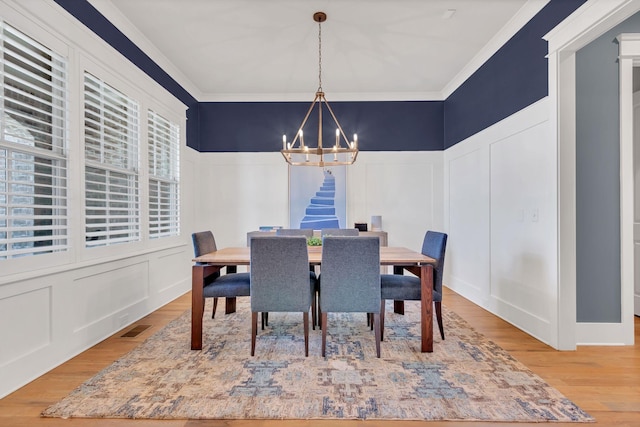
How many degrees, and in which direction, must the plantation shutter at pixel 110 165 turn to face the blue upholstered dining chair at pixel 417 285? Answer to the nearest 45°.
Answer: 0° — it already faces it

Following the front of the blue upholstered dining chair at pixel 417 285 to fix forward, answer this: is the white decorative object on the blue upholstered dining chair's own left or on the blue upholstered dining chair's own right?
on the blue upholstered dining chair's own right

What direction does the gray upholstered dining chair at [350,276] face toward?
away from the camera

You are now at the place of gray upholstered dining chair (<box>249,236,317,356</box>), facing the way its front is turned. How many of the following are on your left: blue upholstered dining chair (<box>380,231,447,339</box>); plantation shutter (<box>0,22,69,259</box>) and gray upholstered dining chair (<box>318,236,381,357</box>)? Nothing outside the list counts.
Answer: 1

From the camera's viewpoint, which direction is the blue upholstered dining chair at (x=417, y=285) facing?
to the viewer's left

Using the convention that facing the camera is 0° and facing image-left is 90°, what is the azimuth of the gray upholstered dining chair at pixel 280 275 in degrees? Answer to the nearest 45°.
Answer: approximately 180°

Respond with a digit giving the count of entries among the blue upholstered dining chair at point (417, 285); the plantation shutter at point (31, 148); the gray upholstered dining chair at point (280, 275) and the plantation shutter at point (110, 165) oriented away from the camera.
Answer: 1

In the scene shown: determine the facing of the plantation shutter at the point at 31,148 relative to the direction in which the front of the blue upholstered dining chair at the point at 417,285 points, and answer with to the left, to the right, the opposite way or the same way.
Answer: the opposite way

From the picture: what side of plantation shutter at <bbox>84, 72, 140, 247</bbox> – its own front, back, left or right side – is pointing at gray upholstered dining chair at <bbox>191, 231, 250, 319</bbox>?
front

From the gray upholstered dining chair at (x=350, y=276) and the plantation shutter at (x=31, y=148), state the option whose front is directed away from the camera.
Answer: the gray upholstered dining chair

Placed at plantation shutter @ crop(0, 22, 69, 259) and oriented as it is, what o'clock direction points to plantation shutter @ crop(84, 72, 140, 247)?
plantation shutter @ crop(84, 72, 140, 247) is roughly at 9 o'clock from plantation shutter @ crop(0, 22, 69, 259).

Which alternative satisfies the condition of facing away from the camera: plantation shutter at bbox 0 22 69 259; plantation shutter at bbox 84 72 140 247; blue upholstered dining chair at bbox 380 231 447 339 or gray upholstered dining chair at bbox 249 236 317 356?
gray upholstered dining chair at bbox 249 236 317 356

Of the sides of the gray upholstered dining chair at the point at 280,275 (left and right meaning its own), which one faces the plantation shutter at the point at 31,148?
left

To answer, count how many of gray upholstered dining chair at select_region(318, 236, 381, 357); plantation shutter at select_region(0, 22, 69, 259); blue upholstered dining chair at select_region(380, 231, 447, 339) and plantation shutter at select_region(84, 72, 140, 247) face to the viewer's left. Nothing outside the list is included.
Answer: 1

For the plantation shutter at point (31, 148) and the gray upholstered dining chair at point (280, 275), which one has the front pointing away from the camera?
the gray upholstered dining chair

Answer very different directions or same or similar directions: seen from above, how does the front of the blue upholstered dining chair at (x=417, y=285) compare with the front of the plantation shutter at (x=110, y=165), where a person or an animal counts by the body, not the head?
very different directions

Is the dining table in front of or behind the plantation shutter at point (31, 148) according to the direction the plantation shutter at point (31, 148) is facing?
in front

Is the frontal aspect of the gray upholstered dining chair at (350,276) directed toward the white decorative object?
yes

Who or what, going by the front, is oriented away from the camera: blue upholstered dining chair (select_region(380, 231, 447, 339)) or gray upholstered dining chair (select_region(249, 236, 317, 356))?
gray upholstered dining chair (select_region(249, 236, 317, 356))

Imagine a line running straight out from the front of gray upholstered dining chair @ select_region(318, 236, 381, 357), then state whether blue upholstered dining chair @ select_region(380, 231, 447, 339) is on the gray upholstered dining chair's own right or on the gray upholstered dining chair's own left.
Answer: on the gray upholstered dining chair's own right

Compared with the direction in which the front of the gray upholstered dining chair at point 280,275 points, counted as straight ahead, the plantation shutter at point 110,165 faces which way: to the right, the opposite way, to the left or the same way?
to the right
